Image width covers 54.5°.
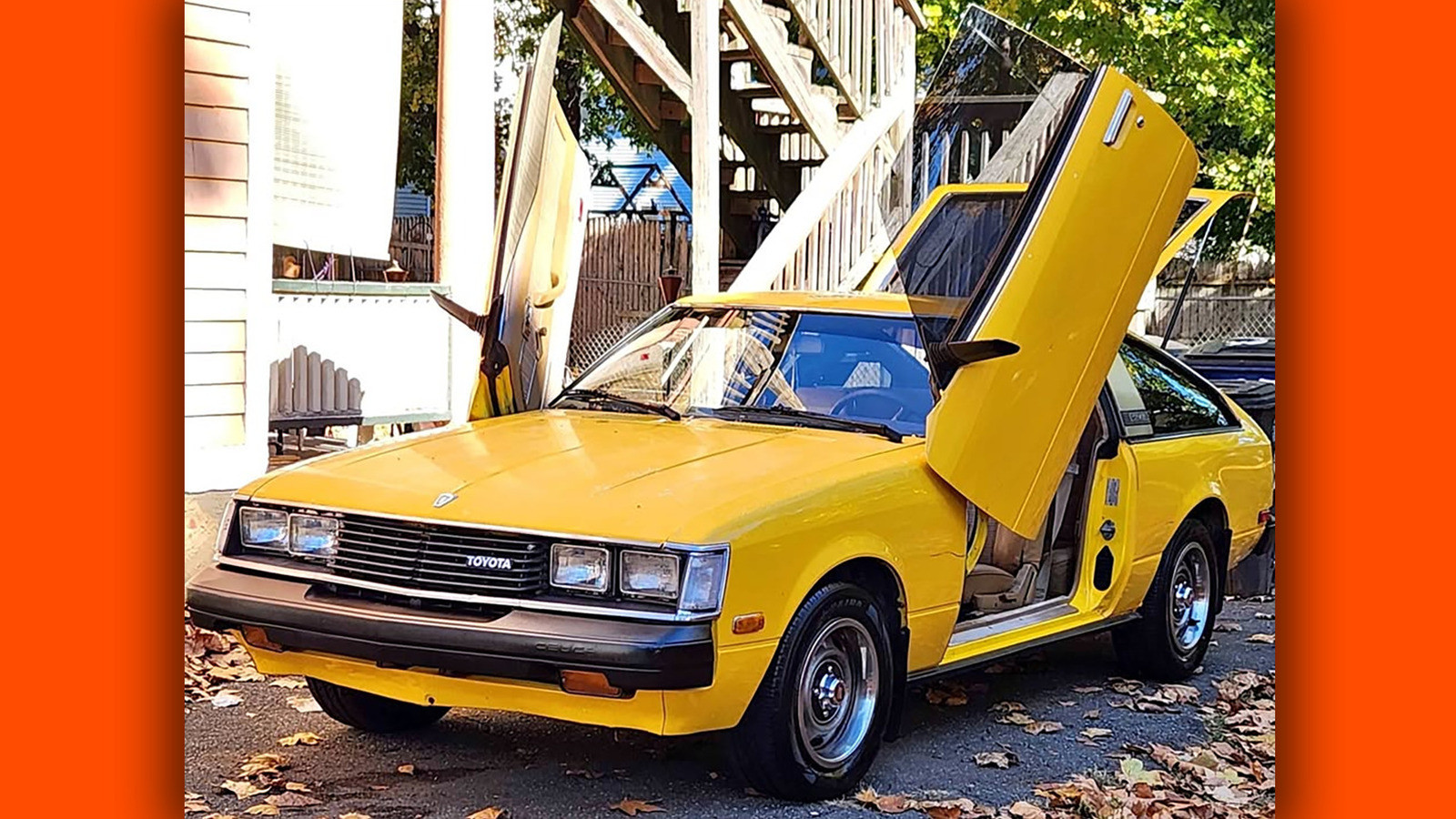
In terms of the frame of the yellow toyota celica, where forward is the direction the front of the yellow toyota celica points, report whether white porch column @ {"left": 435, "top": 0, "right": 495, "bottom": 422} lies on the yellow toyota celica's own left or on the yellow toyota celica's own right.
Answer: on the yellow toyota celica's own right

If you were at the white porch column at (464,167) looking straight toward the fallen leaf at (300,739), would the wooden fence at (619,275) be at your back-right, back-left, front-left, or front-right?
back-left

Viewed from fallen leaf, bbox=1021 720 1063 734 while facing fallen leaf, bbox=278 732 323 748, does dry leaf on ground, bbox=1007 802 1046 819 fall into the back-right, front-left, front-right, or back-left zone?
front-left

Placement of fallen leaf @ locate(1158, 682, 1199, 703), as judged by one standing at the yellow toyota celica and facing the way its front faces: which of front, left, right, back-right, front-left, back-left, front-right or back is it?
back

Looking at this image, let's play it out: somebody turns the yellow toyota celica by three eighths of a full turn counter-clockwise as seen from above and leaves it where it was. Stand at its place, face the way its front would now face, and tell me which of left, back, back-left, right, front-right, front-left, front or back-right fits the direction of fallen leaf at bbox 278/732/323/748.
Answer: back

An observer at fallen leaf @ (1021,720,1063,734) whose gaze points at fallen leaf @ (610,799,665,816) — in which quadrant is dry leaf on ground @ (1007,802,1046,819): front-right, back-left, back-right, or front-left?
front-left

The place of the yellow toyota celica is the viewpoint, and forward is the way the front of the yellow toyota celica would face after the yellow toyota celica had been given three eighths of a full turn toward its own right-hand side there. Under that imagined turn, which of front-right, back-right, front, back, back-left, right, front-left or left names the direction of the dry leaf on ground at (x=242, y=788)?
left

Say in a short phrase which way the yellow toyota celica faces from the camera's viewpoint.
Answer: facing the viewer and to the left of the viewer

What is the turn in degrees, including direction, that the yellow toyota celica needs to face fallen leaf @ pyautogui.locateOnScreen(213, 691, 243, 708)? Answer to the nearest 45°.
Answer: approximately 45° to its right

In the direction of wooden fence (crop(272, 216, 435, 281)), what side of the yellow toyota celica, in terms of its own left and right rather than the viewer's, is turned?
right

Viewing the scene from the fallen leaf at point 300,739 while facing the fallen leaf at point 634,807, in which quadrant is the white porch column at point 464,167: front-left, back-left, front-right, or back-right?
back-left
